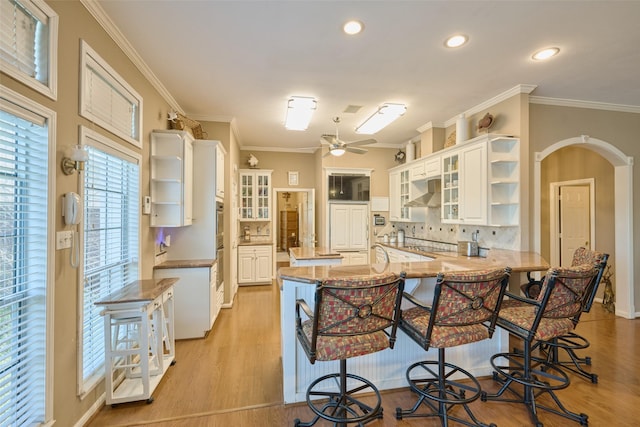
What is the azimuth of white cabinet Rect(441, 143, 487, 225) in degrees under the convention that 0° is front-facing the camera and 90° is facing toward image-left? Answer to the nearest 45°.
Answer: approximately 45°

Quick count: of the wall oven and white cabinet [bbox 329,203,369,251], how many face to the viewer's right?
1

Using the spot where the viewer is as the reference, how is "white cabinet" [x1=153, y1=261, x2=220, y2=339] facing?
facing to the right of the viewer

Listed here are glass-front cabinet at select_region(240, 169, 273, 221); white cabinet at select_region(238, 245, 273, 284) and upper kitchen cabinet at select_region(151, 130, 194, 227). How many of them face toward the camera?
2

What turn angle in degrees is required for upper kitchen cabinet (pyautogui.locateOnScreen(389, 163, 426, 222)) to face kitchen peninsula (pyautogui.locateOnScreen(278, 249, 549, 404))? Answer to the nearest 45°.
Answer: approximately 45° to its left

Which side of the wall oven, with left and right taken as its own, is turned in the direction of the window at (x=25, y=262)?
right

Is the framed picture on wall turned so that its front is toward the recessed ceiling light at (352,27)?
yes

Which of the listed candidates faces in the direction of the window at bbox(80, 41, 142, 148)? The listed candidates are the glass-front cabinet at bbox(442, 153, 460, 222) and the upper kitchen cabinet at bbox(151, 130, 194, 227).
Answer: the glass-front cabinet

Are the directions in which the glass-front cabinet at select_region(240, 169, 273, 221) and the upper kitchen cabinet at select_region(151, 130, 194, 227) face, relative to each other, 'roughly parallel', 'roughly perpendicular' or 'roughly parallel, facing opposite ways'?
roughly perpendicular

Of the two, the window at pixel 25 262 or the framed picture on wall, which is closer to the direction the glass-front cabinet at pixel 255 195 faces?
the window
